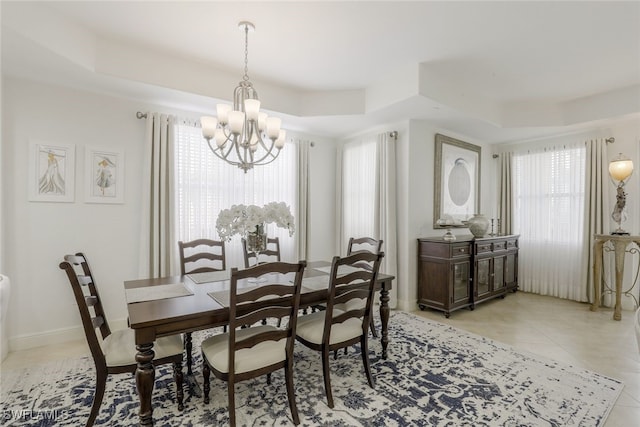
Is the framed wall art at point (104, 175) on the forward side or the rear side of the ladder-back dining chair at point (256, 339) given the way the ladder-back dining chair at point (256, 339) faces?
on the forward side

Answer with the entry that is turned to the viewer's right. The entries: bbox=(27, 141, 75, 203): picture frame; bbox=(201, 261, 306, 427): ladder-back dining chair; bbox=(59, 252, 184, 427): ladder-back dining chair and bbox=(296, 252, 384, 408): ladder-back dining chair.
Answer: bbox=(59, 252, 184, 427): ladder-back dining chair

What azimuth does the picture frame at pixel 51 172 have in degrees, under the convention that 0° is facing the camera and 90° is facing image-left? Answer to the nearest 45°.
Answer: approximately 0°

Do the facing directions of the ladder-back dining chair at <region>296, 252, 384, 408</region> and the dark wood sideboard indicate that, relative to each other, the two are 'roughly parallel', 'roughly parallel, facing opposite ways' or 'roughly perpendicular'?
roughly parallel, facing opposite ways

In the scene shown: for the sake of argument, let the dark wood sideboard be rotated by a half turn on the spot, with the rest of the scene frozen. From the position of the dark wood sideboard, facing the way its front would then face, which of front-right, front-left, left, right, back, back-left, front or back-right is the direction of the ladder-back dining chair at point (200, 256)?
left

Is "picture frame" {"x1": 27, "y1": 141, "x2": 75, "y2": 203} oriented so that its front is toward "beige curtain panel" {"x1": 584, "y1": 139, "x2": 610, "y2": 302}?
no

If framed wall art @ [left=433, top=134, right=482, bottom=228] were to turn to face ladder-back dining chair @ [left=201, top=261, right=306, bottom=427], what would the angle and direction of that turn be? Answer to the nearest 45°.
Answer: approximately 45° to its right

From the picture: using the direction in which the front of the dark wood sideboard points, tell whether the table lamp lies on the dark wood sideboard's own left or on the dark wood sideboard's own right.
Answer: on the dark wood sideboard's own left

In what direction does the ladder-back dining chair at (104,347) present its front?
to the viewer's right

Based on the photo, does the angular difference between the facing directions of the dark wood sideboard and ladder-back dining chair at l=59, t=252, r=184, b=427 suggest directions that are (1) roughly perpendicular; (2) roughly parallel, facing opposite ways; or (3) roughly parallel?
roughly perpendicular

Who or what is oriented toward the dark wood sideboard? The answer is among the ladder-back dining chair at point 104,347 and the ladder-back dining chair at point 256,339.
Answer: the ladder-back dining chair at point 104,347

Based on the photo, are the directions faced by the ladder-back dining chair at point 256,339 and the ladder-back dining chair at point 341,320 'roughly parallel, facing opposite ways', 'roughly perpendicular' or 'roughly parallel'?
roughly parallel

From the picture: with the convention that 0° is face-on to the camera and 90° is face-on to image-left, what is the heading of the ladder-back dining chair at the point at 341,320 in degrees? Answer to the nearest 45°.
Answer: approximately 135°

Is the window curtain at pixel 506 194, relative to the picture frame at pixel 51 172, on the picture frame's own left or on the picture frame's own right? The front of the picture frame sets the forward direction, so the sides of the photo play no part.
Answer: on the picture frame's own left

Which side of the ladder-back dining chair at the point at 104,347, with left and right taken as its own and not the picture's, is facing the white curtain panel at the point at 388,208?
front

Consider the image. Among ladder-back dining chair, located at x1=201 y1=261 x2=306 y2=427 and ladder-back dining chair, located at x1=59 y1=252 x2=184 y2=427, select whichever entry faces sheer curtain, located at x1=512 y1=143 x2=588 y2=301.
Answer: ladder-back dining chair, located at x1=59 y1=252 x2=184 y2=427

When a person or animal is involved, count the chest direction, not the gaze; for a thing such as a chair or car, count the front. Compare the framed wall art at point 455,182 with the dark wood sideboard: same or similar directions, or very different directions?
same or similar directions

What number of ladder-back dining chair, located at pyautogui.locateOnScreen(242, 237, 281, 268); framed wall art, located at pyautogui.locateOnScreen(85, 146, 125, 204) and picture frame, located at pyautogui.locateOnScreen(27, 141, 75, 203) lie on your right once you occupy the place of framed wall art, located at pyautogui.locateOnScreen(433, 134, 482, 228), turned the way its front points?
3
